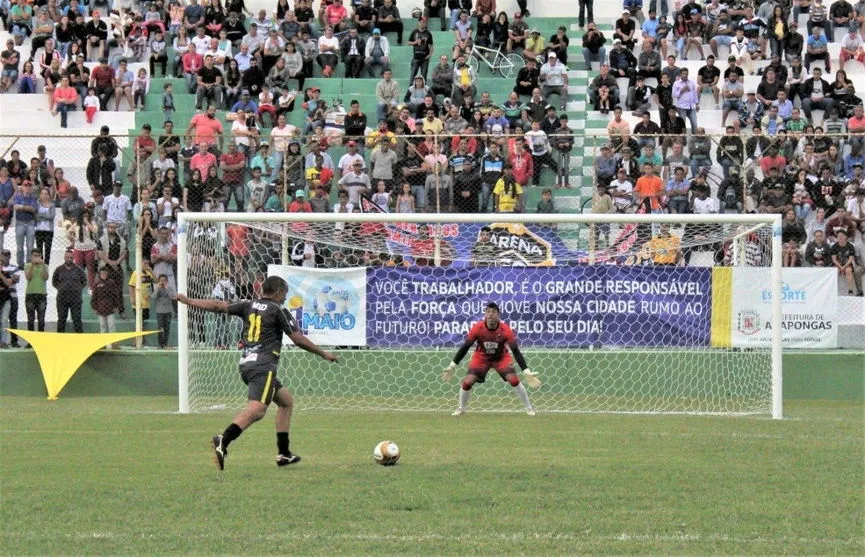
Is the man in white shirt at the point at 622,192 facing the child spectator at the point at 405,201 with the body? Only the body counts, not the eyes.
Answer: no

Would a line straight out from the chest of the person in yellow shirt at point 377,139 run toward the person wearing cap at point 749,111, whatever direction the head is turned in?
no

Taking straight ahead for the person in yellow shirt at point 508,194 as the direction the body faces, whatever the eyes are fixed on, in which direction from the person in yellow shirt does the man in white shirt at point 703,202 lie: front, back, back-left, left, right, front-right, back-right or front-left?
left

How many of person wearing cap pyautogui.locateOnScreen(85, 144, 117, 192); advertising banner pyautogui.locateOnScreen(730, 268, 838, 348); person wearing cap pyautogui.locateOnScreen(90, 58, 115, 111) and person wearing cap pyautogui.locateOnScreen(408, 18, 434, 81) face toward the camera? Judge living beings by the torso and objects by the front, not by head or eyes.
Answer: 4

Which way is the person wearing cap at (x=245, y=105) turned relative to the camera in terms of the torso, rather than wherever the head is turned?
toward the camera

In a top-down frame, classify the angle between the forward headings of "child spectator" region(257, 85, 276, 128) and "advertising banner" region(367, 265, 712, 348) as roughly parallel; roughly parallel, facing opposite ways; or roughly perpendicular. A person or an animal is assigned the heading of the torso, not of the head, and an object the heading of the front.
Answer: roughly parallel

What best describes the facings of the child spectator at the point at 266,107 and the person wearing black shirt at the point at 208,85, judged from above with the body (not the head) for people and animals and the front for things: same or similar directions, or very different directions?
same or similar directions

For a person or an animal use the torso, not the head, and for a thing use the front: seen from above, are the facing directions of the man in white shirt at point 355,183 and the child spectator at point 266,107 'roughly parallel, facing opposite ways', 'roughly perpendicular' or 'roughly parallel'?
roughly parallel

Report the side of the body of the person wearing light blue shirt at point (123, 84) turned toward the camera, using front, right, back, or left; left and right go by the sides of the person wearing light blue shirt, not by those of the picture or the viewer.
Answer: front

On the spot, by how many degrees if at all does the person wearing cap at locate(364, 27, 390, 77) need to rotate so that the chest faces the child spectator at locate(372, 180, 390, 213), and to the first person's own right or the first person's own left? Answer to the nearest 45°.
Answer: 0° — they already face them

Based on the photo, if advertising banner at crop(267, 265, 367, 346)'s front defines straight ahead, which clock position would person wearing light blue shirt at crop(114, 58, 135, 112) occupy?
The person wearing light blue shirt is roughly at 5 o'clock from the advertising banner.

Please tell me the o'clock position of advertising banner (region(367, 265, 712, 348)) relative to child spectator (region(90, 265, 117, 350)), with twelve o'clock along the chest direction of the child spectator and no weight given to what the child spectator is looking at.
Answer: The advertising banner is roughly at 10 o'clock from the child spectator.

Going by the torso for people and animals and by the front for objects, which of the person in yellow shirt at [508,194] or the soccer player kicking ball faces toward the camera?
the person in yellow shirt

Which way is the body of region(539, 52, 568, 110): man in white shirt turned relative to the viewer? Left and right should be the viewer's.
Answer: facing the viewer
